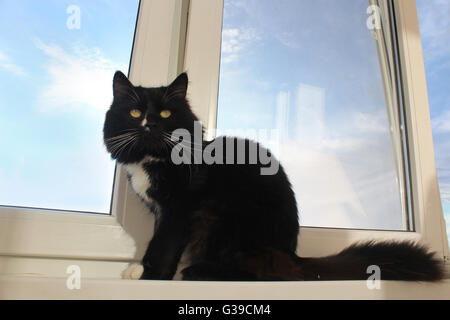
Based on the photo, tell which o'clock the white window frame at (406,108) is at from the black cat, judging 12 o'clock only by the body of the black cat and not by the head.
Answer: The white window frame is roughly at 5 o'clock from the black cat.

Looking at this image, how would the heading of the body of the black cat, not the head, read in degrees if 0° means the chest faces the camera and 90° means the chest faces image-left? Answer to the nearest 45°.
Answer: approximately 90°
